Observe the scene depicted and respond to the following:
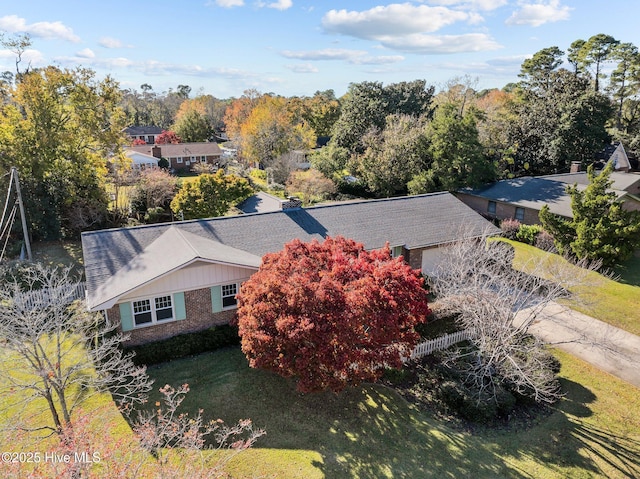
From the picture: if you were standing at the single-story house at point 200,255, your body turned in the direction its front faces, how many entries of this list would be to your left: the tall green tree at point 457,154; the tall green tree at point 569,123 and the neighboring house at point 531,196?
3

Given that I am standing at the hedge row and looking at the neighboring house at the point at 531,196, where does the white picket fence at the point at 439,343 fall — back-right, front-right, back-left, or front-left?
front-right

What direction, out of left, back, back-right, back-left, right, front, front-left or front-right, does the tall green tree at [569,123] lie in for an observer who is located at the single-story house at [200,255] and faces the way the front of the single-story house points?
left

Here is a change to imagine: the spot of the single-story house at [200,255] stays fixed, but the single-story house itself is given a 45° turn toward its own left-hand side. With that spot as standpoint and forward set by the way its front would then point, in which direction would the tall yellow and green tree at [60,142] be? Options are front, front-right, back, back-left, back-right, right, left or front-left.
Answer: back-left

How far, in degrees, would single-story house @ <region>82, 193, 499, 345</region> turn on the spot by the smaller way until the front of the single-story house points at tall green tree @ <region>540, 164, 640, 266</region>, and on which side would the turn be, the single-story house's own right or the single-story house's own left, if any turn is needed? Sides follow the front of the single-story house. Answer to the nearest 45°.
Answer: approximately 45° to the single-story house's own left

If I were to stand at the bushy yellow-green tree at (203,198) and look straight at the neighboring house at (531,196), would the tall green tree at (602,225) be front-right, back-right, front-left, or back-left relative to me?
front-right

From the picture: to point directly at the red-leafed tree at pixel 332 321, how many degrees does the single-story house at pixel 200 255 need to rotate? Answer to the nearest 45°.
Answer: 0° — it already faces it

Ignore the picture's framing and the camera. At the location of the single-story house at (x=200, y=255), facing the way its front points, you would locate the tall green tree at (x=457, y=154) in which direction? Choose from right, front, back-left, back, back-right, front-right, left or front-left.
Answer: left

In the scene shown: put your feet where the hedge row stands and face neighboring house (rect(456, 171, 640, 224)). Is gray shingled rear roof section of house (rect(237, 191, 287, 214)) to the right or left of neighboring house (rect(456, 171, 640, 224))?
left

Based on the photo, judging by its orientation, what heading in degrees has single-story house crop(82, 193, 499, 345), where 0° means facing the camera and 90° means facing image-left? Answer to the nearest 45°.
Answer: approximately 315°

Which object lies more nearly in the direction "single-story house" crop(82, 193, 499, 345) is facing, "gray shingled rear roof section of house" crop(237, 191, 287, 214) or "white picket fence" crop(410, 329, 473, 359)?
the white picket fence

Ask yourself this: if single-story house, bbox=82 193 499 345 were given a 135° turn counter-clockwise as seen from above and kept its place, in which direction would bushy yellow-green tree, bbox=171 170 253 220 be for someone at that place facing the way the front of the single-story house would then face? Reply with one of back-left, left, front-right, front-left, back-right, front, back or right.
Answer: front

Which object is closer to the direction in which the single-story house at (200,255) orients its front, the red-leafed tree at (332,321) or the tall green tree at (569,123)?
the red-leafed tree

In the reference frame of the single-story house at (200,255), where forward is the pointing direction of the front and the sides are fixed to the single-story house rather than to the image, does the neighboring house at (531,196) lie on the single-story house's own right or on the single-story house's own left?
on the single-story house's own left

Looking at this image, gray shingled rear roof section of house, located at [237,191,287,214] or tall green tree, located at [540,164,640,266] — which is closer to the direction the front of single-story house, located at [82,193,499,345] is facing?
the tall green tree
